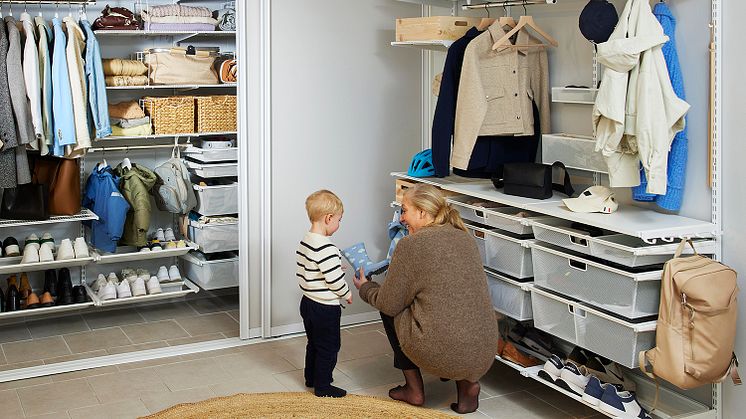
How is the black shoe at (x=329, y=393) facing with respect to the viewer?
to the viewer's right

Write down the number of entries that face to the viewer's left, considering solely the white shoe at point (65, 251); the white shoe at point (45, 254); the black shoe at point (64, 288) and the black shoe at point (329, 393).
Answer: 0

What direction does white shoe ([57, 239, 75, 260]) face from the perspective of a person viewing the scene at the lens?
facing the viewer

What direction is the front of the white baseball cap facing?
to the viewer's left

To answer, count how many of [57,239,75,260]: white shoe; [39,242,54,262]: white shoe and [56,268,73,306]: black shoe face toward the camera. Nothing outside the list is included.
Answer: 3

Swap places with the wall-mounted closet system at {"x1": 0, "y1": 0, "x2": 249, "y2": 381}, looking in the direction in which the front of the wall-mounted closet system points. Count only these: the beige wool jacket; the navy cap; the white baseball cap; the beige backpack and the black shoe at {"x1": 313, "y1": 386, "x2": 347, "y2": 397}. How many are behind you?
0

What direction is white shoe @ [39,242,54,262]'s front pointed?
toward the camera

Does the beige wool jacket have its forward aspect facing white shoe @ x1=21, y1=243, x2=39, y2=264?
no

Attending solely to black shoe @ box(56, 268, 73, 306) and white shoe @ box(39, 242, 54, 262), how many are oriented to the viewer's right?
0

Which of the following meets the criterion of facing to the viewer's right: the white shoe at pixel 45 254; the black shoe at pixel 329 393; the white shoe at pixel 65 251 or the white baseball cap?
the black shoe

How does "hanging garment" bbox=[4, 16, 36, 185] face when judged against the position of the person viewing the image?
facing to the right of the viewer

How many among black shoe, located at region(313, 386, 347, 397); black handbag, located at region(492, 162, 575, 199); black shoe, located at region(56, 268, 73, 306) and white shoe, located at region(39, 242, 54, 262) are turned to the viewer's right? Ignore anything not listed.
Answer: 1

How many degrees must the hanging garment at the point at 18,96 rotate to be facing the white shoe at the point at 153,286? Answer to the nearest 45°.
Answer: approximately 45° to its left

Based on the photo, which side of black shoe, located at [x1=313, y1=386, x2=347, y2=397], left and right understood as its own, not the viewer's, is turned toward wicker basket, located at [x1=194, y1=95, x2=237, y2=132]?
left
